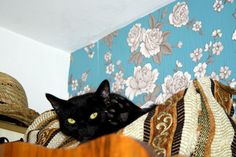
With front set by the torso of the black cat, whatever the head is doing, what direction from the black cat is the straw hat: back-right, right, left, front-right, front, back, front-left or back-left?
right

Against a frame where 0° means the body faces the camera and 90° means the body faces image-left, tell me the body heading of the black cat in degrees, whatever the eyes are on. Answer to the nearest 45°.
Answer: approximately 45°
